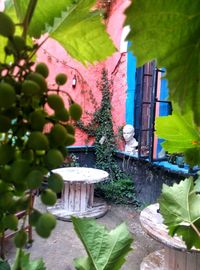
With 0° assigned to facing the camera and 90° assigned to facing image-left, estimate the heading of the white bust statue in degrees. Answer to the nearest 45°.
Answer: approximately 45°

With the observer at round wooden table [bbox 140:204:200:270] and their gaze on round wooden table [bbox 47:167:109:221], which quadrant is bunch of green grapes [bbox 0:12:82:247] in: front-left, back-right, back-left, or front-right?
back-left

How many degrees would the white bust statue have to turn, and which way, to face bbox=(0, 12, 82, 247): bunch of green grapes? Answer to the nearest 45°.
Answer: approximately 45° to its left

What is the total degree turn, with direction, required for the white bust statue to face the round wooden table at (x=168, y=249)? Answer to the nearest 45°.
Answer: approximately 45° to its left
